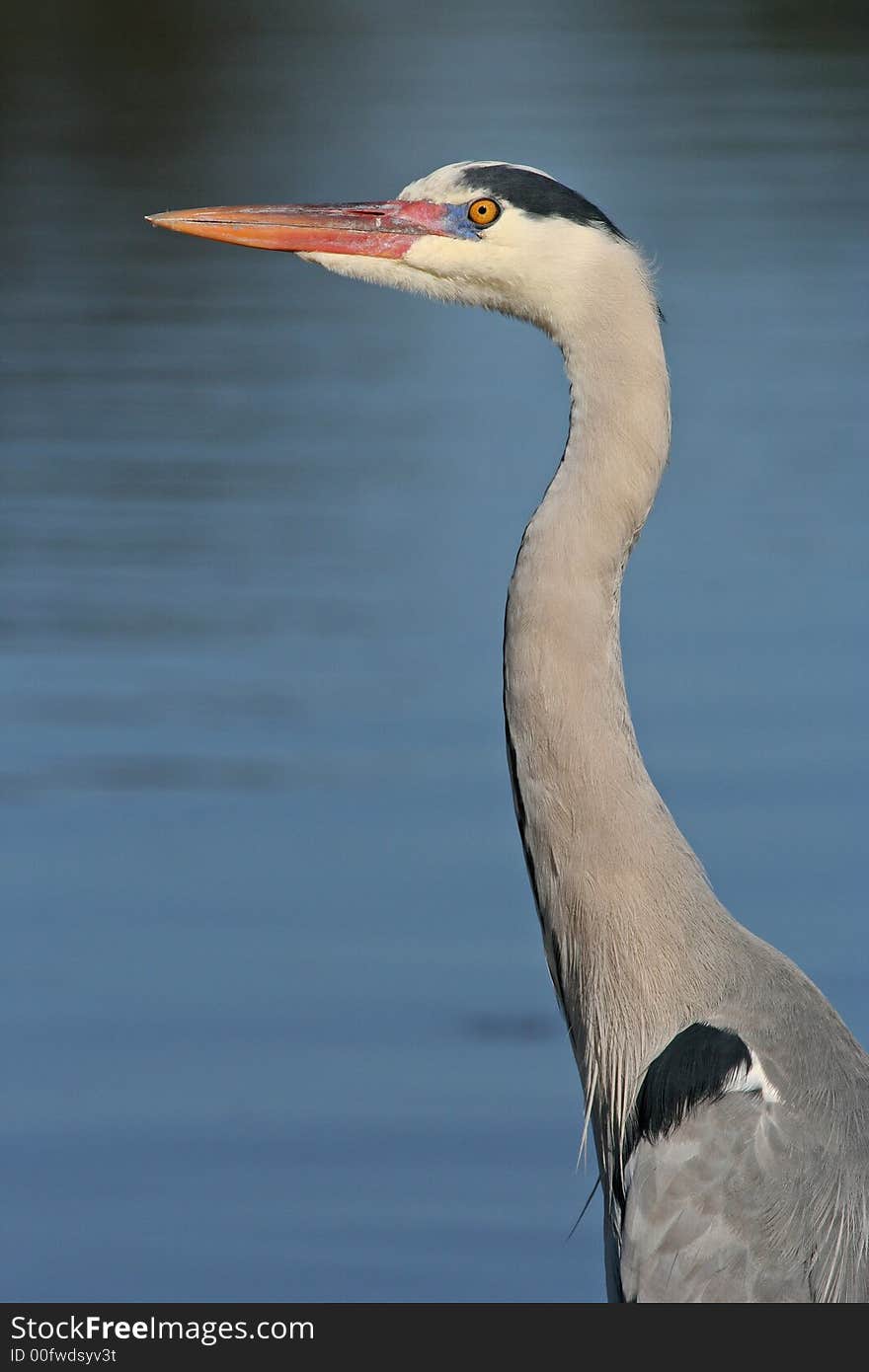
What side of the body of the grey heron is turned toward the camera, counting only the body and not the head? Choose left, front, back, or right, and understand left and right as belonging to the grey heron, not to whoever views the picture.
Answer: left
